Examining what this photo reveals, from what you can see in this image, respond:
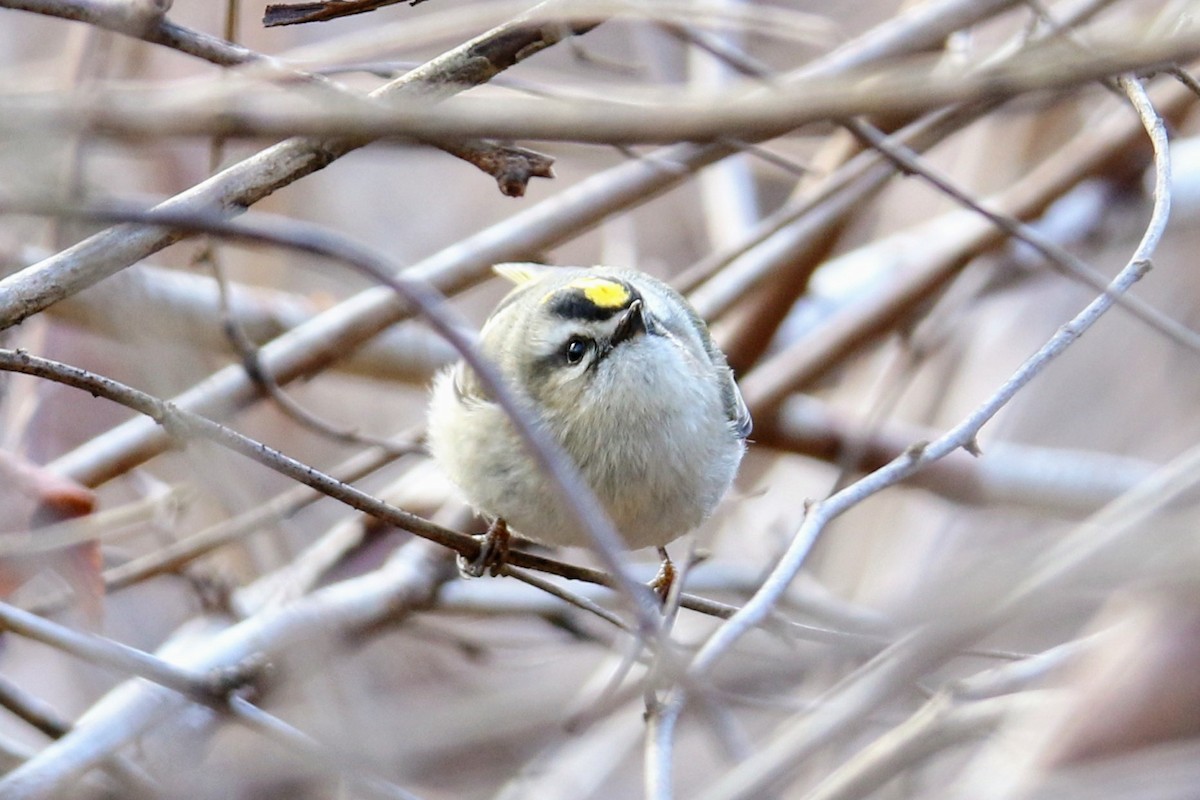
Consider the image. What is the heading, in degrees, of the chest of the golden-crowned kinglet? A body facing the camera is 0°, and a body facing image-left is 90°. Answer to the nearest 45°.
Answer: approximately 0°
